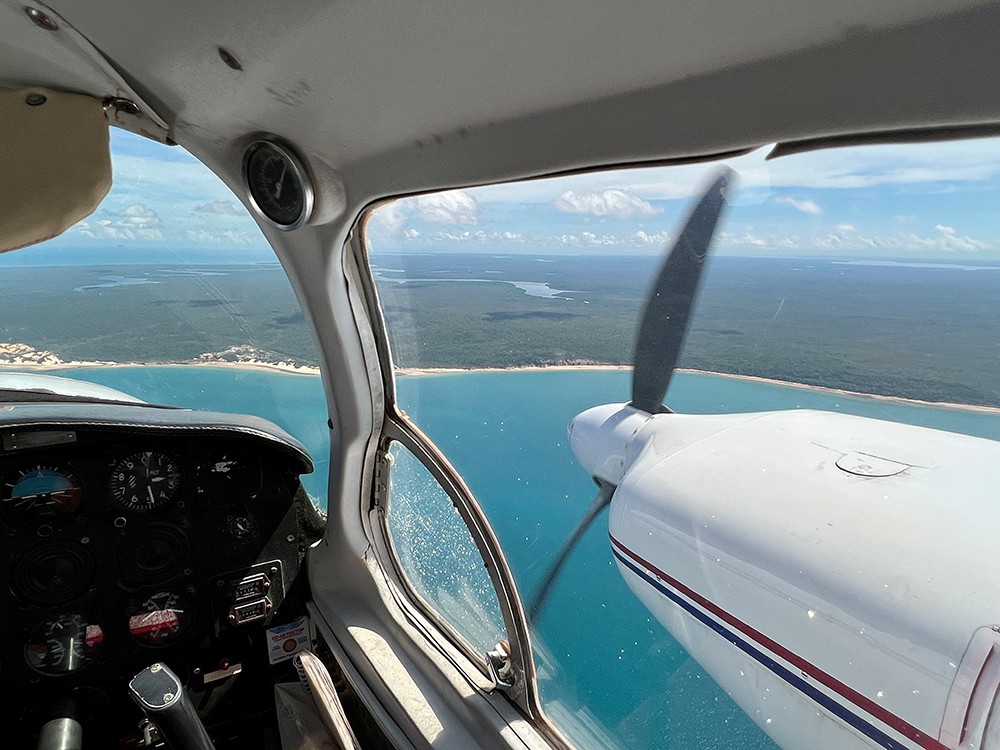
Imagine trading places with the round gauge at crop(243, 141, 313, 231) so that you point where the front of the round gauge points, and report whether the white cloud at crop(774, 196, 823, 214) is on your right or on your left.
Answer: on your left

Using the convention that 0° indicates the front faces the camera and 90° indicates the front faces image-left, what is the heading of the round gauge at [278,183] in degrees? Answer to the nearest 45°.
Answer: approximately 45°
